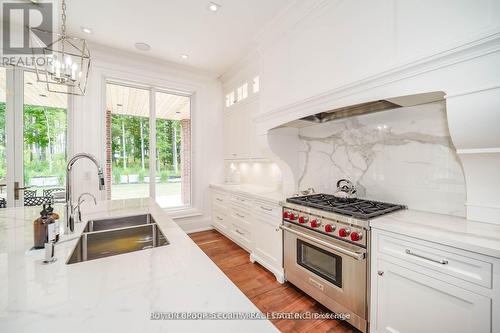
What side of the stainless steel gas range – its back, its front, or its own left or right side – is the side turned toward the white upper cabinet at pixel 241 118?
right

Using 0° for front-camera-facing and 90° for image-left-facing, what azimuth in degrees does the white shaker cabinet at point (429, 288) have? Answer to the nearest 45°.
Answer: approximately 45°

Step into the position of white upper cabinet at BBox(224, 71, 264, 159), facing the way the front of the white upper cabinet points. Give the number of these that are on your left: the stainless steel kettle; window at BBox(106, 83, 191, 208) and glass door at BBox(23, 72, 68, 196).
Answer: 1

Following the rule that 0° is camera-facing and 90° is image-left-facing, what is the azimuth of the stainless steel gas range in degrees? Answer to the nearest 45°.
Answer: approximately 45°

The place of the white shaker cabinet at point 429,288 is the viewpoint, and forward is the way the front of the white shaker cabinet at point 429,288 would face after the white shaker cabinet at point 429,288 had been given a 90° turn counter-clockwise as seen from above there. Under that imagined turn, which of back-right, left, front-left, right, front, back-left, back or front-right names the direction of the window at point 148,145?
back-right

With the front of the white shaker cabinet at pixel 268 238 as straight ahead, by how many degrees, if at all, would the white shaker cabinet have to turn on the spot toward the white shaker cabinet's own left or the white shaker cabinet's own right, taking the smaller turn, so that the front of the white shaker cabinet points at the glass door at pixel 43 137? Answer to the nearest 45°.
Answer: approximately 45° to the white shaker cabinet's own right

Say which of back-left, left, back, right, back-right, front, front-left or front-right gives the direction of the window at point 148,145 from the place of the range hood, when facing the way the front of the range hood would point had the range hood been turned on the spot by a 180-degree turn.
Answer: back-left

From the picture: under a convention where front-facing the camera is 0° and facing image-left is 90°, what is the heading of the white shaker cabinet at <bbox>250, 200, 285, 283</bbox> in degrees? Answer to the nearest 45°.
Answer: approximately 45°

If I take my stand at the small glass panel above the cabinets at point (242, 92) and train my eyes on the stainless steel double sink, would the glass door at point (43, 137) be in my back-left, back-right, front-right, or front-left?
front-right

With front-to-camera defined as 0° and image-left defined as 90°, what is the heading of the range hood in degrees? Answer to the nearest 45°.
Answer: approximately 45°
